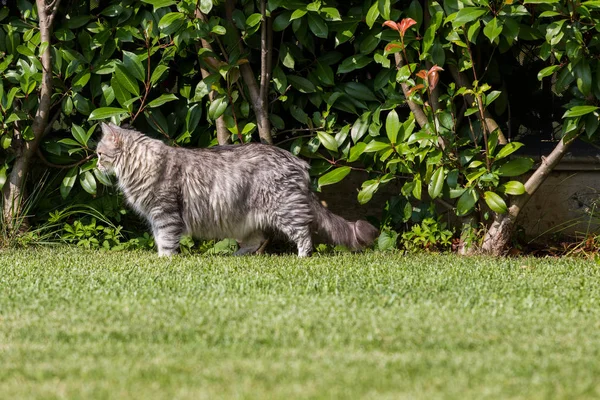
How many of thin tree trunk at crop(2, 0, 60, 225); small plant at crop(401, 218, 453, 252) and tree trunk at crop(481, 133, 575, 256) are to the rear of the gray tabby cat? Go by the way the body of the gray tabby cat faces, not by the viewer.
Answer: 2

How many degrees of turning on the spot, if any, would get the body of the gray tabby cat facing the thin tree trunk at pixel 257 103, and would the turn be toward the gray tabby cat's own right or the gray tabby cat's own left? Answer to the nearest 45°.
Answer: approximately 135° to the gray tabby cat's own right

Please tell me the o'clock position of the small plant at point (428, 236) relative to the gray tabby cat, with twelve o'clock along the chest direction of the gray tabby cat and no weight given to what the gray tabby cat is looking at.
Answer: The small plant is roughly at 6 o'clock from the gray tabby cat.

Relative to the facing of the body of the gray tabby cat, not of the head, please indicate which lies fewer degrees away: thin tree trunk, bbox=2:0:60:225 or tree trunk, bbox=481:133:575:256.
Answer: the thin tree trunk

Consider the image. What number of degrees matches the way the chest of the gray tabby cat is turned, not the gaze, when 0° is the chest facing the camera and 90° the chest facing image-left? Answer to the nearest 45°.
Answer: approximately 90°

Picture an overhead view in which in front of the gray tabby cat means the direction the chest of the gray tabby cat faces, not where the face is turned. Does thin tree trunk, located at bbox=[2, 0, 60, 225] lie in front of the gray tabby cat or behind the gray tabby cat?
in front

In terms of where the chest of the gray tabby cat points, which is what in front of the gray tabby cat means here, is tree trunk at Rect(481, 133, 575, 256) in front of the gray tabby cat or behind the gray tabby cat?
behind
